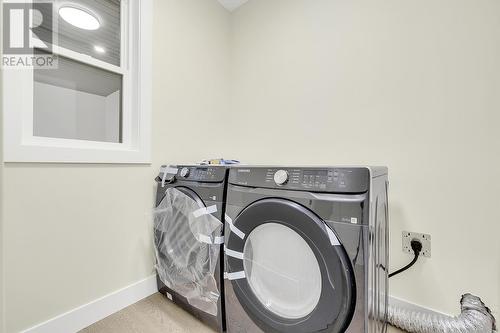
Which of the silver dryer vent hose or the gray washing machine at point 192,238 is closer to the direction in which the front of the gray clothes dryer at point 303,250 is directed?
the gray washing machine

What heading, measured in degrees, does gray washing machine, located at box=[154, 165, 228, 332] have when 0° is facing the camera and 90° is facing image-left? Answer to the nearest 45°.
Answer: approximately 45°

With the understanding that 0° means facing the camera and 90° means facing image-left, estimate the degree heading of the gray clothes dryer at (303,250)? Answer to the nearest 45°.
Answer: approximately 45°

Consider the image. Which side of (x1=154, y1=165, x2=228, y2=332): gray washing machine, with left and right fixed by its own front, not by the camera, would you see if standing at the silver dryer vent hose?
left

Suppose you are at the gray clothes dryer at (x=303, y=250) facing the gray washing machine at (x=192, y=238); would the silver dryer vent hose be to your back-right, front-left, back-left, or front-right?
back-right

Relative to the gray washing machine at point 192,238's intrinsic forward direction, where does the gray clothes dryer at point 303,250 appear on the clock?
the gray clothes dryer at point 303,250 is roughly at 9 o'clock from the gray washing machine at point 192,238.

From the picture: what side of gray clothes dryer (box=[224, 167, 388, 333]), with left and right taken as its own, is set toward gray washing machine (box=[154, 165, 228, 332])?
right

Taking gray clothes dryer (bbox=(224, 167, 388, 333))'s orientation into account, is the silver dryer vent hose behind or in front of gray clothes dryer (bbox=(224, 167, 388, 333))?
behind
